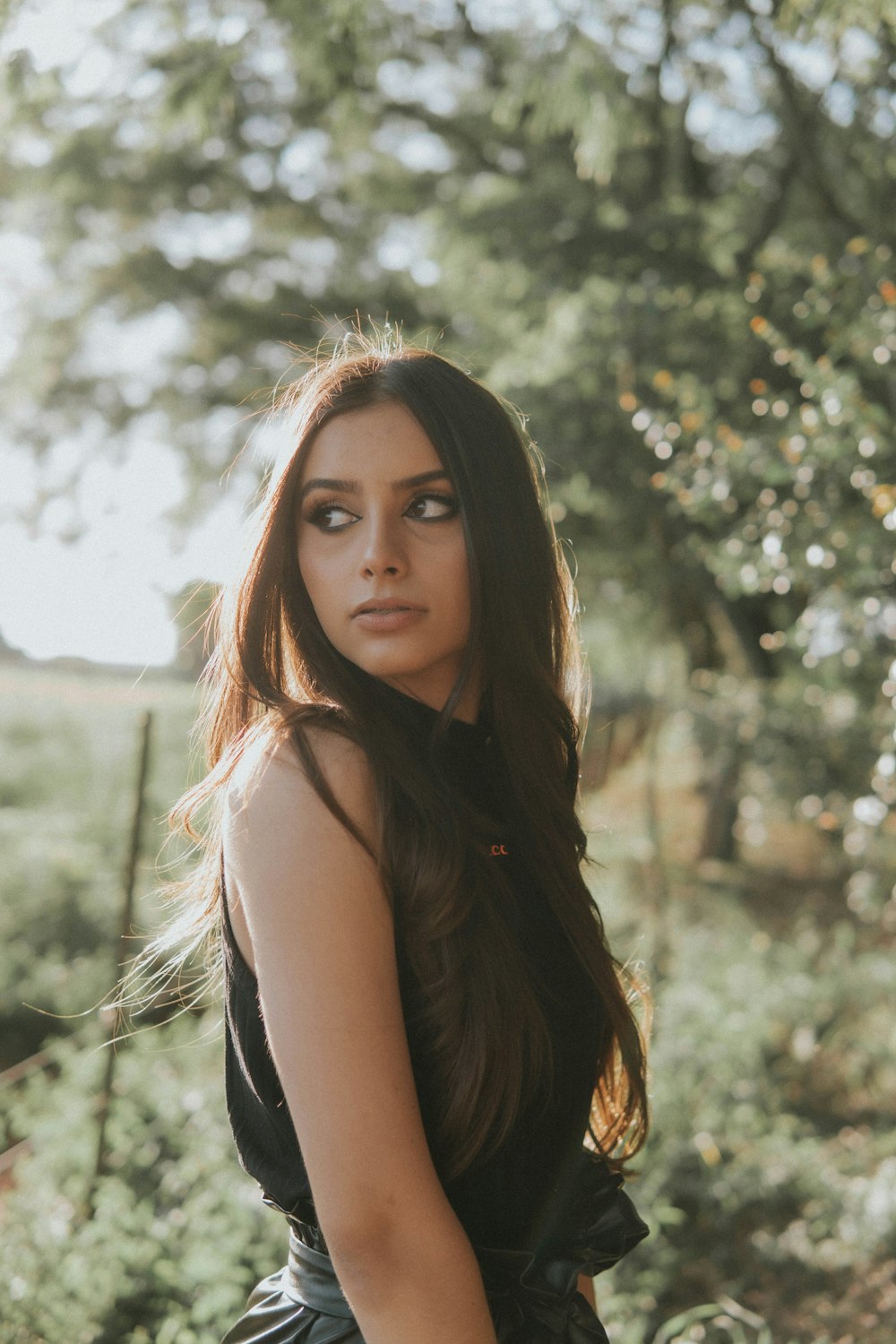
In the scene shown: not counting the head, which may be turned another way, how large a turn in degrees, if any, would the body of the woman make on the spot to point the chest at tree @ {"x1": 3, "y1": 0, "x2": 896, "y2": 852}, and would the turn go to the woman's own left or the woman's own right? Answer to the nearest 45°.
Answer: approximately 135° to the woman's own left

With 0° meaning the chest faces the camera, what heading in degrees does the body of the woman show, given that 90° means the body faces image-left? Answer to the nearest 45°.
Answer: approximately 315°

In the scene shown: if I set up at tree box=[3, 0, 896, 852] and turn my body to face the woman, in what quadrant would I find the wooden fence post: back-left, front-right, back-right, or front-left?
front-right

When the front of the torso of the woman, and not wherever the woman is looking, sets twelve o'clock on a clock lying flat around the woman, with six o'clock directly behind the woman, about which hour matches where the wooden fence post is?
The wooden fence post is roughly at 7 o'clock from the woman.

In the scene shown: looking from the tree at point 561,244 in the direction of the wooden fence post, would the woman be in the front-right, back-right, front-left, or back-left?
front-left
